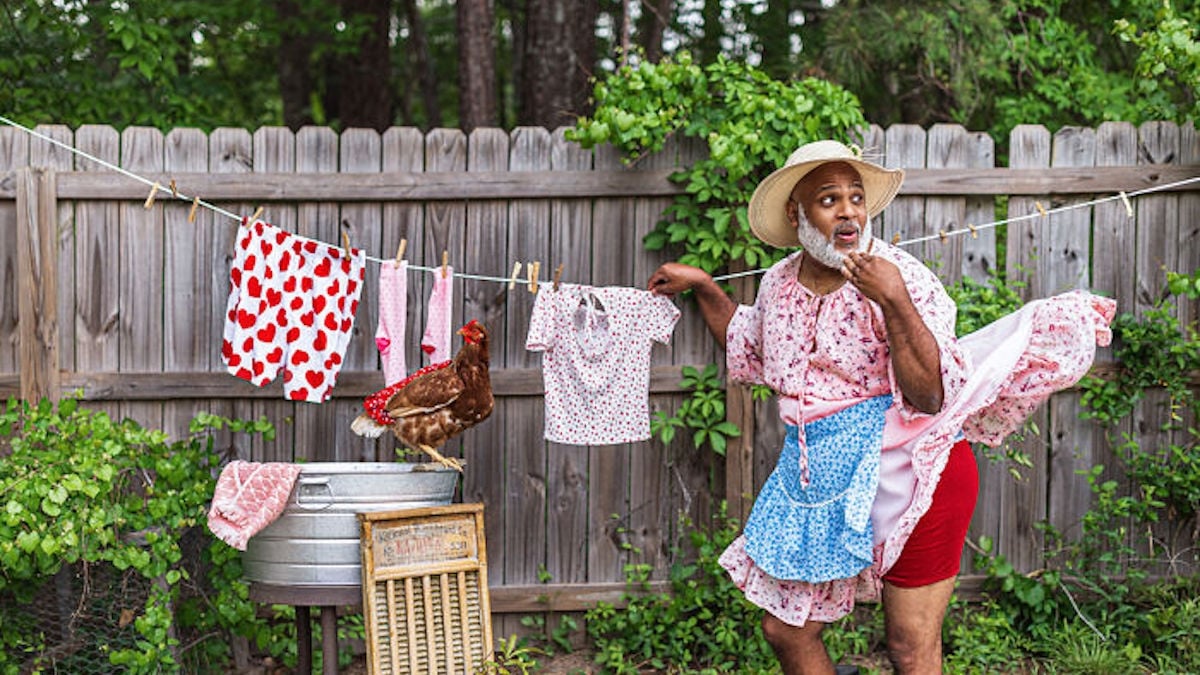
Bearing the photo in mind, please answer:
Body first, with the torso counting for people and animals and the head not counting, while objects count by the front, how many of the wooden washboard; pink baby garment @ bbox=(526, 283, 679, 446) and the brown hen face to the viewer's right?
1

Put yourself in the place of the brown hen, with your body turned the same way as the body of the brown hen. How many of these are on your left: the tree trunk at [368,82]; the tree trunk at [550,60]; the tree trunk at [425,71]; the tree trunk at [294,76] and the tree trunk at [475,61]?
5

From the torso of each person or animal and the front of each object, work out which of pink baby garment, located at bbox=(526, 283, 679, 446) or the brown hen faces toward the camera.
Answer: the pink baby garment

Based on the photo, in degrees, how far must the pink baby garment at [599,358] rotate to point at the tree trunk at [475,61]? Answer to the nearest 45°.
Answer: approximately 180°

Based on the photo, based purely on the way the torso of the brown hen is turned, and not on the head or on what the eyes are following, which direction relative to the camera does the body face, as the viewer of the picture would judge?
to the viewer's right

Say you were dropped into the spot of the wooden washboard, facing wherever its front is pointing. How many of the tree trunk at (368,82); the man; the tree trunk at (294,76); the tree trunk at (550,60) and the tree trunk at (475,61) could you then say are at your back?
4

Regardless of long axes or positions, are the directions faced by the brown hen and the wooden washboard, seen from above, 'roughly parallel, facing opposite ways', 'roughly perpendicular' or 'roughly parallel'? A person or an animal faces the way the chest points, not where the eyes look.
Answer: roughly perpendicular

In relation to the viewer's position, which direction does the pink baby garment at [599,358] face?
facing the viewer

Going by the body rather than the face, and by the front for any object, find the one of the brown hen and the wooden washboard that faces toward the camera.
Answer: the wooden washboard

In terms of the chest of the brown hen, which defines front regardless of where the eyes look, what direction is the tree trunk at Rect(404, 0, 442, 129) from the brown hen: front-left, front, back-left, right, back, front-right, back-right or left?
left

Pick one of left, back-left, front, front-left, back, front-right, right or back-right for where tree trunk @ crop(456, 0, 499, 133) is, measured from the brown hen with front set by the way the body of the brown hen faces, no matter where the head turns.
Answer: left

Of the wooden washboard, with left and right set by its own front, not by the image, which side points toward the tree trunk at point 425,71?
back

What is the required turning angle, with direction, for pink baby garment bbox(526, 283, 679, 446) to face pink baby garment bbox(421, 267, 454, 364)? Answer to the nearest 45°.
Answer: approximately 90° to its right

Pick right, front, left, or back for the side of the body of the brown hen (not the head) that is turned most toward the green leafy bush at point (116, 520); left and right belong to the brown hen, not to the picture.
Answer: back

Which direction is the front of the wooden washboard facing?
toward the camera

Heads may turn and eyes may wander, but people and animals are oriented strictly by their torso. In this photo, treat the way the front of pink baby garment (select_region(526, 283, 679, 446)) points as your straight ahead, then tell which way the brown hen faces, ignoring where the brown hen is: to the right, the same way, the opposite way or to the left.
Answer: to the left

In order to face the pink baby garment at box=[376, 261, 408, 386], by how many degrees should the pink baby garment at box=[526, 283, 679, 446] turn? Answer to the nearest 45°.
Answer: approximately 90° to its right

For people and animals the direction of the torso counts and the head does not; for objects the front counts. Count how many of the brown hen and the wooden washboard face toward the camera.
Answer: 1

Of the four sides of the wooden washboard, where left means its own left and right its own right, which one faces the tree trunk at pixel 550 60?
back

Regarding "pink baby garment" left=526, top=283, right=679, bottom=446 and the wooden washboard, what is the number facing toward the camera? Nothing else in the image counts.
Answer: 2

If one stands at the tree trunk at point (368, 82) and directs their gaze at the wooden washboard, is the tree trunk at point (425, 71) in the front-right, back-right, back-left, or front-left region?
back-left
